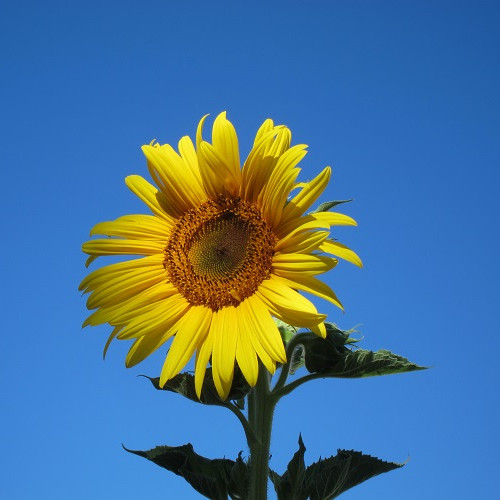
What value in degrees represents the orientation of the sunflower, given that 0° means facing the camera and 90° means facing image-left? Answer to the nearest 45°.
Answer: approximately 0°
